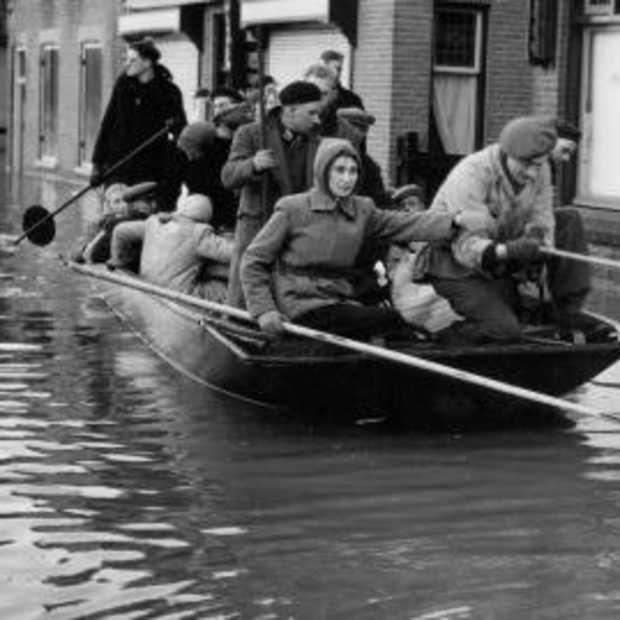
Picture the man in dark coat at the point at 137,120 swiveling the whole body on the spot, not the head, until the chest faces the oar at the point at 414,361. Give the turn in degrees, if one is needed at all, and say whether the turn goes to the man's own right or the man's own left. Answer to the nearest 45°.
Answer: approximately 45° to the man's own left

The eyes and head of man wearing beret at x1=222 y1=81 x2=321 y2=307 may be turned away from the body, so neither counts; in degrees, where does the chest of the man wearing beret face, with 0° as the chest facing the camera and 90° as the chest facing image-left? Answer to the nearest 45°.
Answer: approximately 315°

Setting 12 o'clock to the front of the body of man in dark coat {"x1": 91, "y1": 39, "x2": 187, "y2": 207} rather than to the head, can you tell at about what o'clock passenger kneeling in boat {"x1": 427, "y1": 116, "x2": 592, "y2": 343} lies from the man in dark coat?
The passenger kneeling in boat is roughly at 10 o'clock from the man in dark coat.
